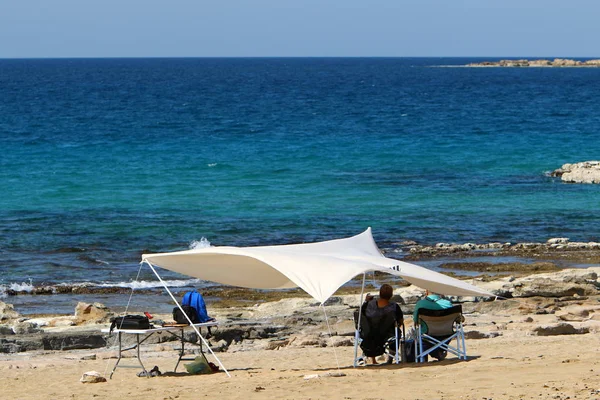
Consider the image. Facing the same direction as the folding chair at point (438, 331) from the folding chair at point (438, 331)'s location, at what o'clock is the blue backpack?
The blue backpack is roughly at 9 o'clock from the folding chair.

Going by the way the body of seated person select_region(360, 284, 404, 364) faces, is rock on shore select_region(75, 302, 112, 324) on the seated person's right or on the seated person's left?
on the seated person's left

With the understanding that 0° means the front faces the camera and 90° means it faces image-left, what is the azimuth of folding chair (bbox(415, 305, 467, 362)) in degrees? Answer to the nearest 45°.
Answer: approximately 180°

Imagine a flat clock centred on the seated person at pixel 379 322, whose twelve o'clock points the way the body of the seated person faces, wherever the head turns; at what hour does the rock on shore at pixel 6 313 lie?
The rock on shore is roughly at 10 o'clock from the seated person.

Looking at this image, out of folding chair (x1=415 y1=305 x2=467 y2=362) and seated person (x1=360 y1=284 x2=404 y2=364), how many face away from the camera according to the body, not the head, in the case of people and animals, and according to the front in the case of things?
2

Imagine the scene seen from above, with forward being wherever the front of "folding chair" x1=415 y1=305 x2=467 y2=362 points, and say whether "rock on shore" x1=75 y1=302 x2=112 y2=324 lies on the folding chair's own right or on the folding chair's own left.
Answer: on the folding chair's own left

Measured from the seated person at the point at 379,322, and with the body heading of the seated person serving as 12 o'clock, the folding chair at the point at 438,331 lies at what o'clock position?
The folding chair is roughly at 3 o'clock from the seated person.

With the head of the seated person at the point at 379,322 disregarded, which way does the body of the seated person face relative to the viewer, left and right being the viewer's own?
facing away from the viewer

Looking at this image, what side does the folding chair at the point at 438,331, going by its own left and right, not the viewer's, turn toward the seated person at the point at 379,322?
left
